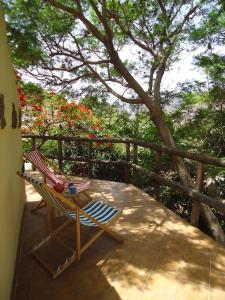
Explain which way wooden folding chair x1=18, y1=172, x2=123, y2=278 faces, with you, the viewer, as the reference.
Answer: facing away from the viewer and to the right of the viewer
